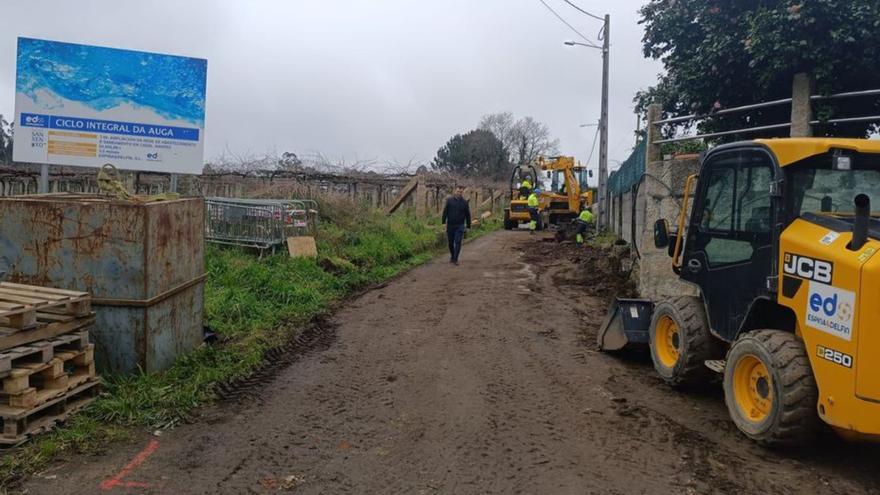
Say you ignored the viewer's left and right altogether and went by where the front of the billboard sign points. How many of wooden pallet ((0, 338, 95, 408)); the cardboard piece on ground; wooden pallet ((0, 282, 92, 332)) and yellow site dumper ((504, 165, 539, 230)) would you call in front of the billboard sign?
2

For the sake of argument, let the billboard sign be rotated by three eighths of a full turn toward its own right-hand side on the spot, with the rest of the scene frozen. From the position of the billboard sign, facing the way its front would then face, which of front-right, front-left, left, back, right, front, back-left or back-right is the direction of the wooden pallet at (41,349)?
back-left

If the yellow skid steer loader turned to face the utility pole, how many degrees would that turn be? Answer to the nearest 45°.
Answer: approximately 45° to its right

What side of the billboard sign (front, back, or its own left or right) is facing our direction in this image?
front

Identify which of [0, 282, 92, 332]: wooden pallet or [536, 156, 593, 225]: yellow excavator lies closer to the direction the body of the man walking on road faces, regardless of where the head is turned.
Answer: the wooden pallet

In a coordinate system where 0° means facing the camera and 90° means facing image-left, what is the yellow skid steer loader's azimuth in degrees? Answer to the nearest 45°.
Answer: approximately 135°

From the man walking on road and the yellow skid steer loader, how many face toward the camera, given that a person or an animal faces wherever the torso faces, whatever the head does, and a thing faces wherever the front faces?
1

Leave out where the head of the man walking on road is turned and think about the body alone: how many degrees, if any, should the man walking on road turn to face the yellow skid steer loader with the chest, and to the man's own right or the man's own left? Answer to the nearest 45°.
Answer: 0° — they already face it

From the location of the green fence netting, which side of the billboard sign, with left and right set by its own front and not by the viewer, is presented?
left

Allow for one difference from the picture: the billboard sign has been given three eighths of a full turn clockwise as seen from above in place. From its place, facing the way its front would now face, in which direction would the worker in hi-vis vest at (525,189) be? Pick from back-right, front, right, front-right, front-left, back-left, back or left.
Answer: right

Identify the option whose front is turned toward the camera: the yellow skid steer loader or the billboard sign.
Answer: the billboard sign

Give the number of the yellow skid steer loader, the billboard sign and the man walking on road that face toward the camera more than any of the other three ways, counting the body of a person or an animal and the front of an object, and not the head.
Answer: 2
